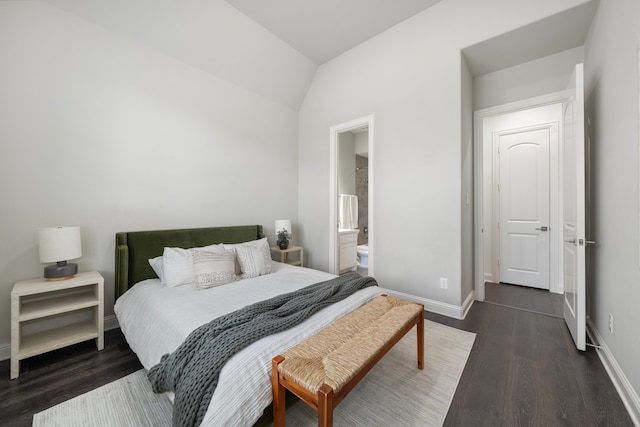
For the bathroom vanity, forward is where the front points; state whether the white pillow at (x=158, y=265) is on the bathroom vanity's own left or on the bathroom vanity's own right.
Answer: on the bathroom vanity's own right

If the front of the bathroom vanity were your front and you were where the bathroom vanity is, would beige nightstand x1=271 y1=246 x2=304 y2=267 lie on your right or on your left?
on your right

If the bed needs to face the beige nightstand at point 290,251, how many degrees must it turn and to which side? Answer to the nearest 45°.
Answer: approximately 90° to its left

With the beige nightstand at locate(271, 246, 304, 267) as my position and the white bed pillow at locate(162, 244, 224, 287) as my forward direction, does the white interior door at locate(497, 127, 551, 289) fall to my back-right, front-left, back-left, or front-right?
back-left

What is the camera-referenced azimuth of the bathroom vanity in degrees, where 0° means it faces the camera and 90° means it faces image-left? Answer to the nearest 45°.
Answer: approximately 315°

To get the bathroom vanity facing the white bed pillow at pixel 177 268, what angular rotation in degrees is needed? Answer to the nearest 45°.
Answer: approximately 90° to its right

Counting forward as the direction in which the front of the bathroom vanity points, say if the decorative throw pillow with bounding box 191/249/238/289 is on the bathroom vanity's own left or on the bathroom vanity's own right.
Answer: on the bathroom vanity's own right

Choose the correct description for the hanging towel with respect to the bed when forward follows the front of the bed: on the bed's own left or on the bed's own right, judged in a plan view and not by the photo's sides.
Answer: on the bed's own left

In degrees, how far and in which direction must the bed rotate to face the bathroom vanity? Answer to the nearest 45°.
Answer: approximately 90° to its left

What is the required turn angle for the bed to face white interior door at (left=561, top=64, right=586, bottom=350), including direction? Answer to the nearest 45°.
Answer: approximately 45° to its left

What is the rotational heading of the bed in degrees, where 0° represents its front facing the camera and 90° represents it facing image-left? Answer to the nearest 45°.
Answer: approximately 315°
